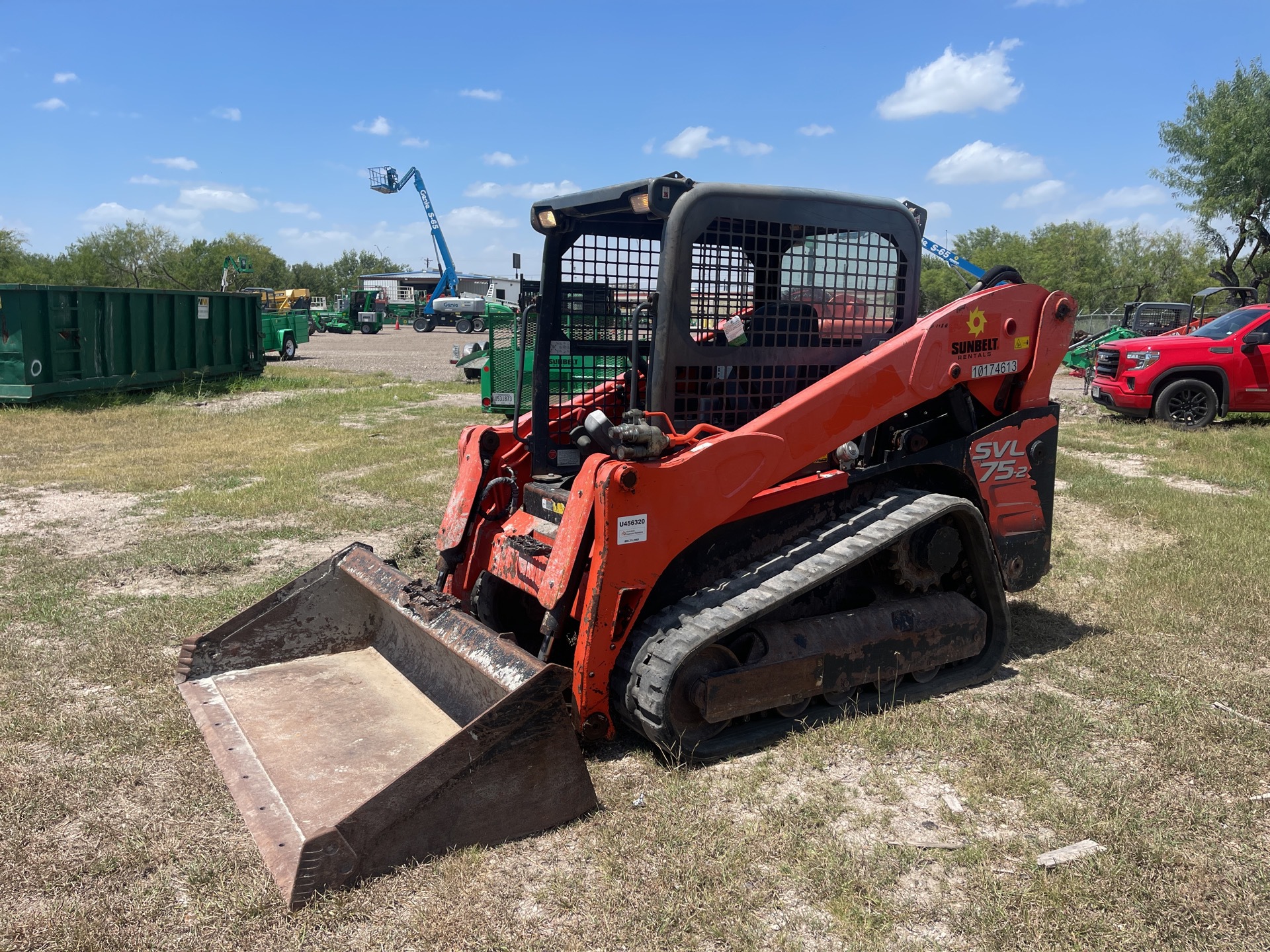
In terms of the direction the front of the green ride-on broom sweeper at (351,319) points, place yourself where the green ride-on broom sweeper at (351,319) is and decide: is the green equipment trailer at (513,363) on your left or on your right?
on your left

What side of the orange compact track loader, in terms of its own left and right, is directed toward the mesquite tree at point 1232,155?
back

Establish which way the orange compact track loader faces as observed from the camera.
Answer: facing the viewer and to the left of the viewer

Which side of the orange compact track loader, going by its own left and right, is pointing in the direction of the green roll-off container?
right

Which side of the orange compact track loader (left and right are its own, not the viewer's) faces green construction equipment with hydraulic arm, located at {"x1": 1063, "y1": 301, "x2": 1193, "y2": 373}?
back

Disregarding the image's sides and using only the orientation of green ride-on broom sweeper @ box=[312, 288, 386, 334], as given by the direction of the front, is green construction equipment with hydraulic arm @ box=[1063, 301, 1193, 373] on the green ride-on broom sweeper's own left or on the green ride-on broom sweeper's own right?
on the green ride-on broom sweeper's own left

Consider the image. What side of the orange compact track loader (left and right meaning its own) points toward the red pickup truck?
back

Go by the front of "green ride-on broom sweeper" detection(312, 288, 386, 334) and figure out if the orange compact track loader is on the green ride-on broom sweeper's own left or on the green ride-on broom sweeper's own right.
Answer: on the green ride-on broom sweeper's own left

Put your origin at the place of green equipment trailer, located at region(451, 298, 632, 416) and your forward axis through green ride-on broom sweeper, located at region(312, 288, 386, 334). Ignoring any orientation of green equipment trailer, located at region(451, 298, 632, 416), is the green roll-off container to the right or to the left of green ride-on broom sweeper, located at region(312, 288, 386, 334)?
left

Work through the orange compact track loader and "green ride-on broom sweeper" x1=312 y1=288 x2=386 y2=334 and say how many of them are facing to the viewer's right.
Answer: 0
